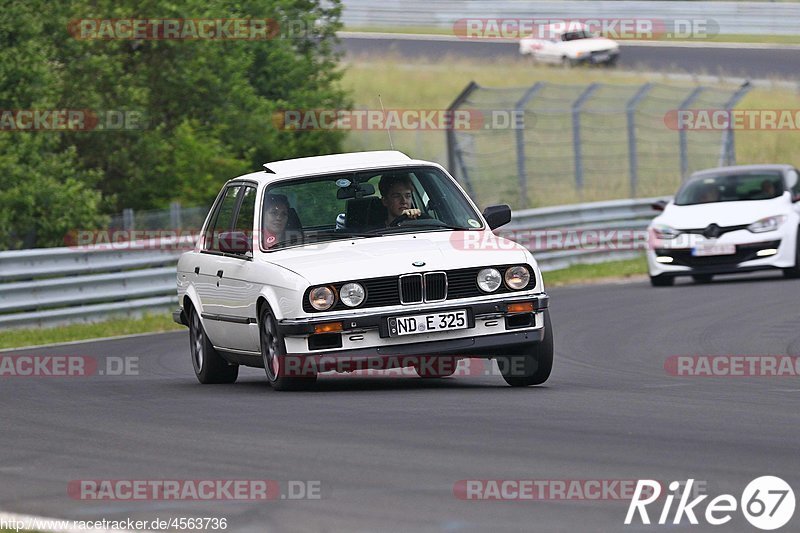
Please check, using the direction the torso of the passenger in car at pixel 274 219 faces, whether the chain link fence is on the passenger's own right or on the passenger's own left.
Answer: on the passenger's own left

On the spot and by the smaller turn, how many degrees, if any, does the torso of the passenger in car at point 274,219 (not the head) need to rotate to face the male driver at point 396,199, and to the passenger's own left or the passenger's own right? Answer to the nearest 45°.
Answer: approximately 45° to the passenger's own left

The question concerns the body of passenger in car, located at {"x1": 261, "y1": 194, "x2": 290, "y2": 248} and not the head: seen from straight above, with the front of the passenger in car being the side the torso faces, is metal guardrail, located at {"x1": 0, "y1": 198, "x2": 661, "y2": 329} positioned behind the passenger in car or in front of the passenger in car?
behind

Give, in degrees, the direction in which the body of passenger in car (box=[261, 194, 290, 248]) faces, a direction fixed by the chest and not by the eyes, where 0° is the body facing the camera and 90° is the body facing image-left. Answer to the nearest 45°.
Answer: approximately 315°

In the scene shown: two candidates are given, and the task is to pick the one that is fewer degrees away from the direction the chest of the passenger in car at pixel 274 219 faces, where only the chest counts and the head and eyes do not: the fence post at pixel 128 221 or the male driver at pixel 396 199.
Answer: the male driver

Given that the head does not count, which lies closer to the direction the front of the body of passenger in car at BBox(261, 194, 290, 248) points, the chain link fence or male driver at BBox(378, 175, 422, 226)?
the male driver

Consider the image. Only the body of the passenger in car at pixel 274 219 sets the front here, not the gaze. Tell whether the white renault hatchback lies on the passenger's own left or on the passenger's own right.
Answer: on the passenger's own left
